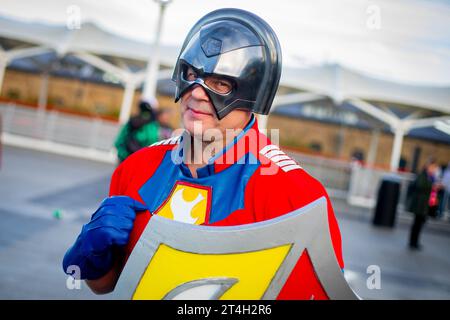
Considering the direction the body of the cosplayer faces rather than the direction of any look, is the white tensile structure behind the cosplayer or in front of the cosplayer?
behind

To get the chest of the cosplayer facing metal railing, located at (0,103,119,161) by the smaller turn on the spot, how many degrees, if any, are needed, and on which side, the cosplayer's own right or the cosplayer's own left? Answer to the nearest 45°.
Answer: approximately 135° to the cosplayer's own right

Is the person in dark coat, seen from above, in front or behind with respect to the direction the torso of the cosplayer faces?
behind

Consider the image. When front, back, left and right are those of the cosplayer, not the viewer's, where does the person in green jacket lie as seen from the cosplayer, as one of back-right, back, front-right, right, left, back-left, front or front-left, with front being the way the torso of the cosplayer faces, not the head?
back-right

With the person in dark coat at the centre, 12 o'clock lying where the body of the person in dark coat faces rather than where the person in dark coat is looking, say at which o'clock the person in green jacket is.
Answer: The person in green jacket is roughly at 4 o'clock from the person in dark coat.
